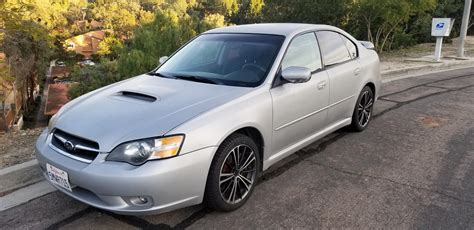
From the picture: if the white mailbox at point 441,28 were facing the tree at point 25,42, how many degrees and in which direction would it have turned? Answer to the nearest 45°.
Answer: approximately 90° to its right

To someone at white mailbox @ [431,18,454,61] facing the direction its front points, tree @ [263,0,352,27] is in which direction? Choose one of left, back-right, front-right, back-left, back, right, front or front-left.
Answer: back-right

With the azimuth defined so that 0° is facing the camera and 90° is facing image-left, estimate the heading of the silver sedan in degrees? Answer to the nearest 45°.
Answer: approximately 45°

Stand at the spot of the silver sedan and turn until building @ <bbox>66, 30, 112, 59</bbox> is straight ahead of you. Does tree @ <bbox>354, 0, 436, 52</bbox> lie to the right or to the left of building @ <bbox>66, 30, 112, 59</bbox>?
right

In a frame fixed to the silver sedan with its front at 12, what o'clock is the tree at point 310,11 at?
The tree is roughly at 5 o'clock from the silver sedan.

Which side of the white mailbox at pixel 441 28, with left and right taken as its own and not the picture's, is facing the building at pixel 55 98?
right

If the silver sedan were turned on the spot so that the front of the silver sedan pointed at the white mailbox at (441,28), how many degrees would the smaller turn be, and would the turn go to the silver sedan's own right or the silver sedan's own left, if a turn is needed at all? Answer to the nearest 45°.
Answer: approximately 180°

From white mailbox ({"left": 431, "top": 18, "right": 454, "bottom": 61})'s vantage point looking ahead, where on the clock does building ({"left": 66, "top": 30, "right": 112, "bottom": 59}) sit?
The building is roughly at 4 o'clock from the white mailbox.
